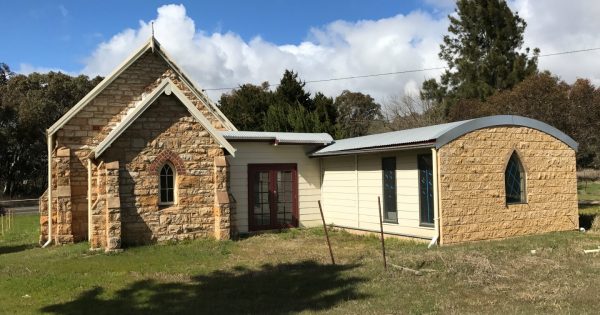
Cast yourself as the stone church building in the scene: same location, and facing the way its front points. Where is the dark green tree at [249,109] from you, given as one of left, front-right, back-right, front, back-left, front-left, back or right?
back

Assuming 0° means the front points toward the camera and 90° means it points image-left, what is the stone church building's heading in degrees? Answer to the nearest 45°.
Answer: approximately 0°

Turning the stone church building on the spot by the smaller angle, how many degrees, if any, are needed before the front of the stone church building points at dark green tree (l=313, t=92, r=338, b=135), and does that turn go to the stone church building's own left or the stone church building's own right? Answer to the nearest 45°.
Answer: approximately 180°

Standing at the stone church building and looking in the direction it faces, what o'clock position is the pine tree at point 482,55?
The pine tree is roughly at 7 o'clock from the stone church building.

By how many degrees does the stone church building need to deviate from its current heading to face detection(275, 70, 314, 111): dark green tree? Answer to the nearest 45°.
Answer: approximately 180°
